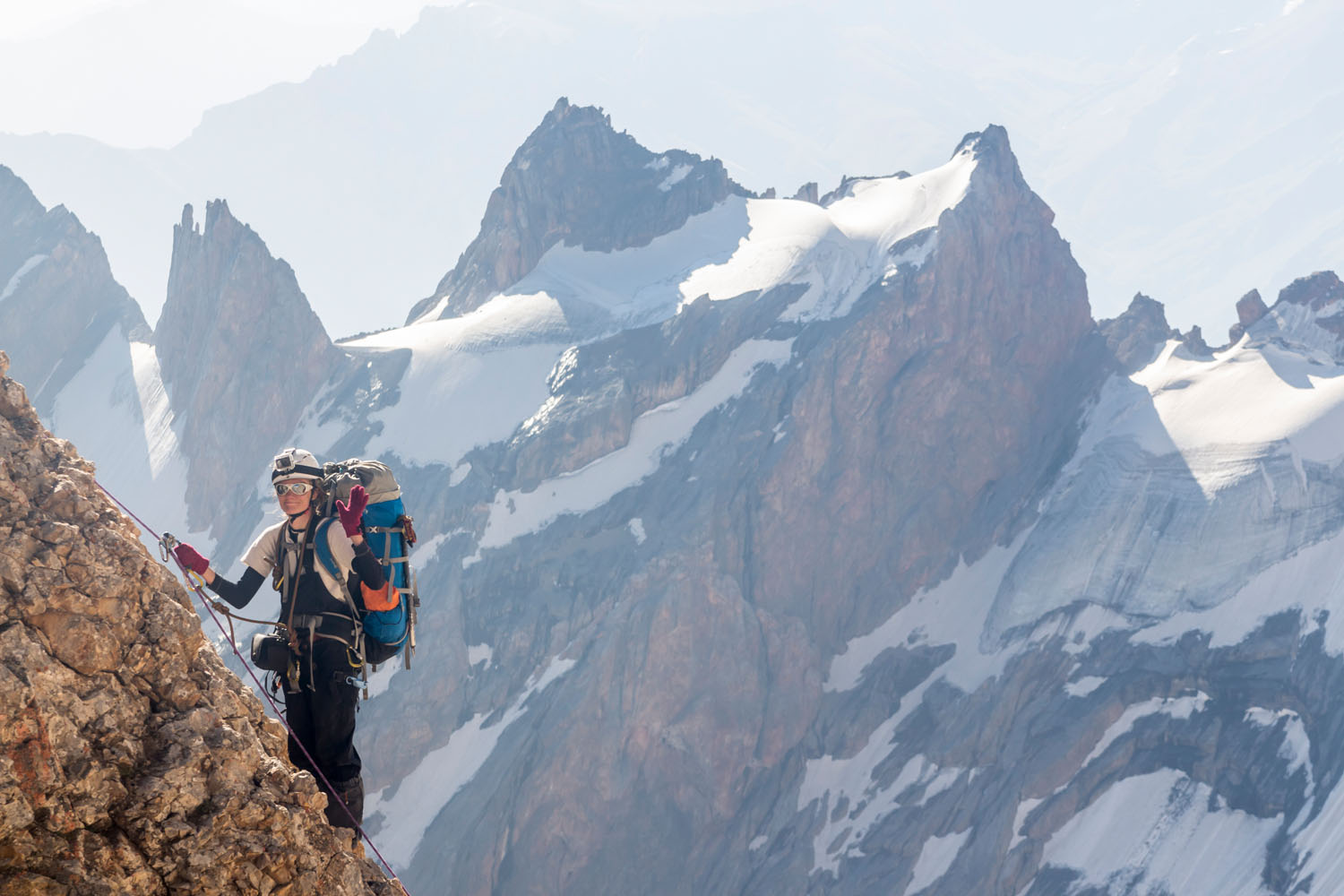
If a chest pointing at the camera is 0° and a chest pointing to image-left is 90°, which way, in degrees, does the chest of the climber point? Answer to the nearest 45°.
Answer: approximately 45°
